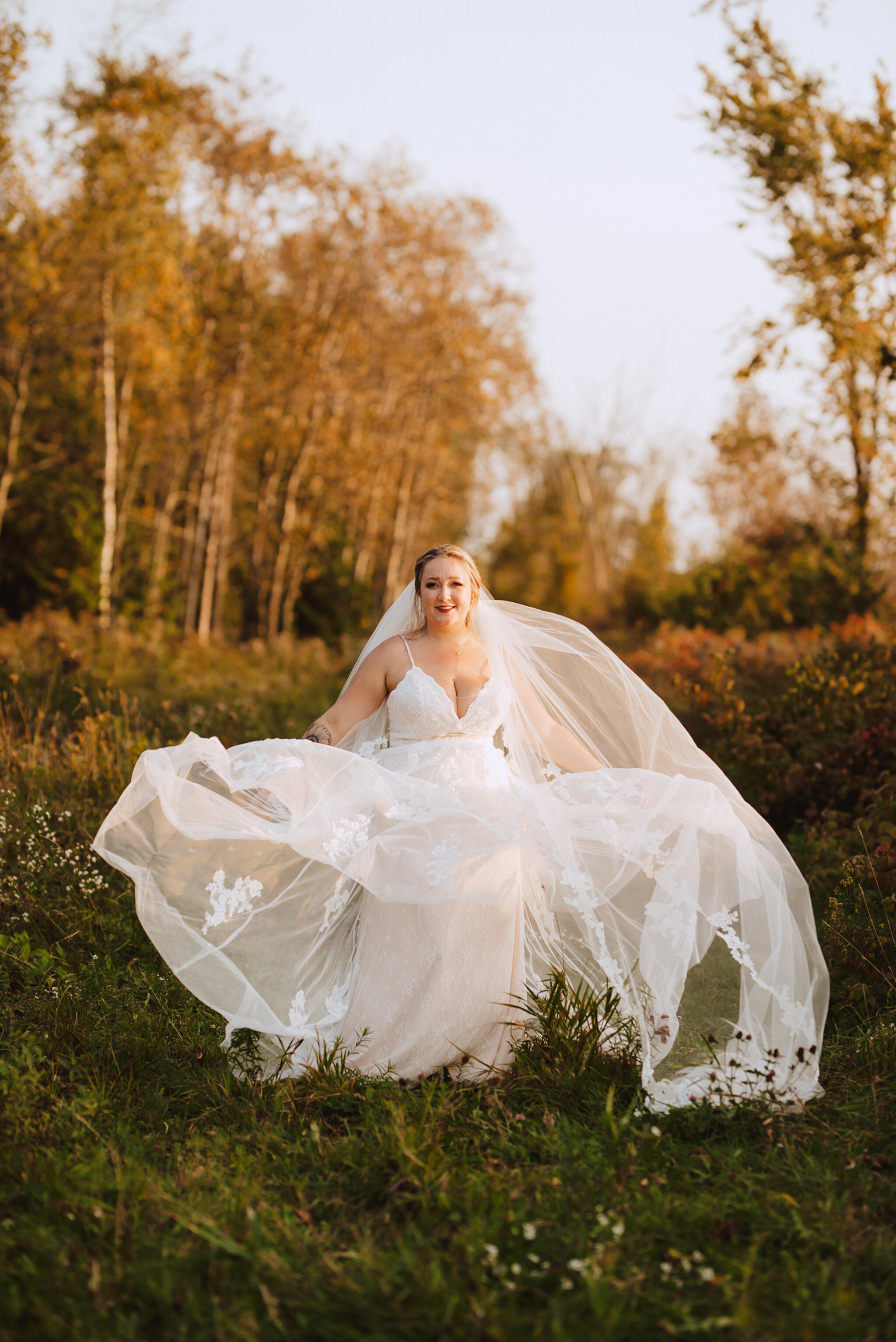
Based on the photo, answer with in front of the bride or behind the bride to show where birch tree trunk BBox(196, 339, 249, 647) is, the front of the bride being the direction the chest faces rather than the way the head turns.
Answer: behind

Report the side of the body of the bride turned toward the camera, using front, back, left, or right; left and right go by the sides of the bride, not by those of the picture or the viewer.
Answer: front

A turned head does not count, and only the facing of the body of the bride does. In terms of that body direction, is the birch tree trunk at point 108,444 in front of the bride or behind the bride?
behind

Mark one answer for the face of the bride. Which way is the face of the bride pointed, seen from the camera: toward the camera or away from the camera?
toward the camera
